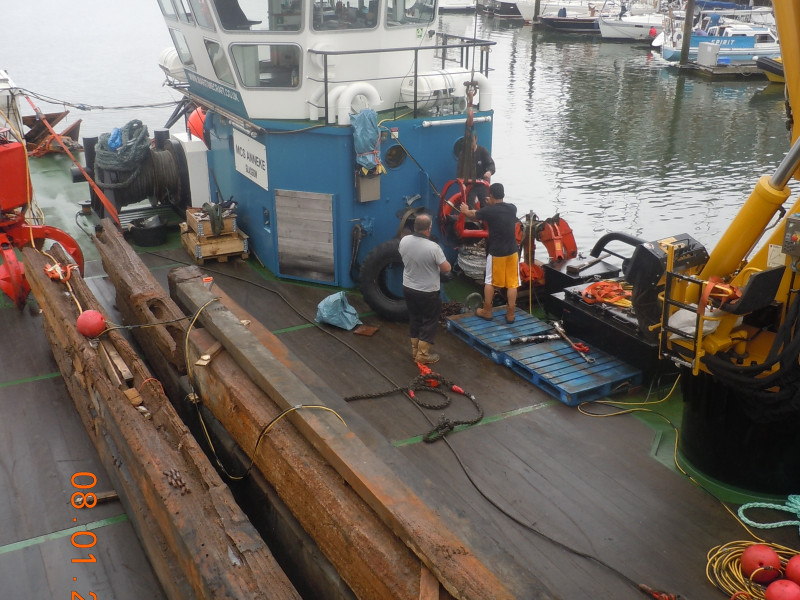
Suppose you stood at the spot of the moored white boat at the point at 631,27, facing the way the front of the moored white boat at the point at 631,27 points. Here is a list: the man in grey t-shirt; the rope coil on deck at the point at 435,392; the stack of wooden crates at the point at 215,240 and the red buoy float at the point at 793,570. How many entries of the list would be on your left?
4

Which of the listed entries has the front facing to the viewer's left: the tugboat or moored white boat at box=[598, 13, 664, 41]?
the moored white boat

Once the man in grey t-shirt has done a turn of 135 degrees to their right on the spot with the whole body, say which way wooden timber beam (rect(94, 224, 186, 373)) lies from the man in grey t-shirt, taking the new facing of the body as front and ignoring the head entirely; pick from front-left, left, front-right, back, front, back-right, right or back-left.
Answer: right

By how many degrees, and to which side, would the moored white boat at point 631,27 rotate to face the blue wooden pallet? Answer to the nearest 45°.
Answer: approximately 90° to its left

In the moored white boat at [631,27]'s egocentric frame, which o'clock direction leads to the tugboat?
The tugboat is roughly at 9 o'clock from the moored white boat.

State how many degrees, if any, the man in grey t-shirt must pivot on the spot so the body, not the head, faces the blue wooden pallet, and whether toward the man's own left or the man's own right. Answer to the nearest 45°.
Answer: approximately 45° to the man's own right

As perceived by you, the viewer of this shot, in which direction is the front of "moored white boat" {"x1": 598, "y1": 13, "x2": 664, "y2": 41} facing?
facing to the left of the viewer

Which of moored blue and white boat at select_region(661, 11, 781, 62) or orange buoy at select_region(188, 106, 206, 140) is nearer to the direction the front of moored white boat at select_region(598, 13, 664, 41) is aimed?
the orange buoy

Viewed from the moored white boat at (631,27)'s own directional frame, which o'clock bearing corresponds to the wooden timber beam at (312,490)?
The wooden timber beam is roughly at 9 o'clock from the moored white boat.

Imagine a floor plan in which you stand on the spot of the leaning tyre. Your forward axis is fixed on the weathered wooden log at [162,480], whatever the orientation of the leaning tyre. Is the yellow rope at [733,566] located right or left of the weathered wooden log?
left

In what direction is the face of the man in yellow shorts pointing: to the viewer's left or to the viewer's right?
to the viewer's left

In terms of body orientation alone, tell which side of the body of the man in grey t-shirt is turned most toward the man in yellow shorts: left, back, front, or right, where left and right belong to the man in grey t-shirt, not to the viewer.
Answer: front

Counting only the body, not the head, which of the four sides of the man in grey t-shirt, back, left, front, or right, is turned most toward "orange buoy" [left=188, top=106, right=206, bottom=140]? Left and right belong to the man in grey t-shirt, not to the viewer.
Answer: left

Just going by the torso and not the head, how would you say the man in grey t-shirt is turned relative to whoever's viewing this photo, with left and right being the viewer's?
facing away from the viewer and to the right of the viewer
